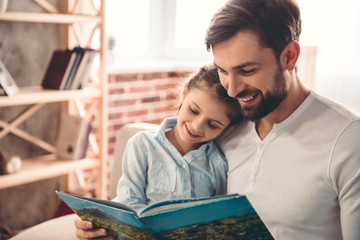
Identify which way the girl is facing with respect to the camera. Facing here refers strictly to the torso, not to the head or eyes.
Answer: toward the camera

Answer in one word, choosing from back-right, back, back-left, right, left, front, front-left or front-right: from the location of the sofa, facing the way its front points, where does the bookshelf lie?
back-right

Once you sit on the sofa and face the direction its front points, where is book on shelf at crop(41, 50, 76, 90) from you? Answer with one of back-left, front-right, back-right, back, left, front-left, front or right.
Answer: back-right

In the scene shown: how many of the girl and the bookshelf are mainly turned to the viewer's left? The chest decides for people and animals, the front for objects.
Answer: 0

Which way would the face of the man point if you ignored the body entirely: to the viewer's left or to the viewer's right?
to the viewer's left

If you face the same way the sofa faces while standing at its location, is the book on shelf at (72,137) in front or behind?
behind

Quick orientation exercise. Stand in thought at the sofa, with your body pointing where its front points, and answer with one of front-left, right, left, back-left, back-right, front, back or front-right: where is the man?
left

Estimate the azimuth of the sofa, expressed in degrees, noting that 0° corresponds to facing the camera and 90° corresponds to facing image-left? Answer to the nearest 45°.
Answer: approximately 45°

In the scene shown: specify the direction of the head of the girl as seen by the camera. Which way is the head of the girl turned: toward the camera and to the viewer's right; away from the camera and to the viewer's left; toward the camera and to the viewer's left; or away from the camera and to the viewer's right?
toward the camera and to the viewer's left

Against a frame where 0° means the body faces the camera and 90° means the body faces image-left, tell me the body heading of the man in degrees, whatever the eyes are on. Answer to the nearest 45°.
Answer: approximately 45°
